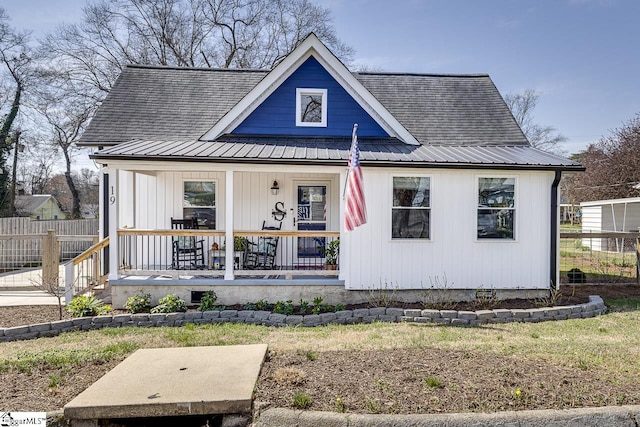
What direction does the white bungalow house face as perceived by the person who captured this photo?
facing the viewer

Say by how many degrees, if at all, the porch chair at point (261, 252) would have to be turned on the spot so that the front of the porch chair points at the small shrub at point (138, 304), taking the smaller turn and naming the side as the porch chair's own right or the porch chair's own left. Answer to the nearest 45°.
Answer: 0° — it already faces it

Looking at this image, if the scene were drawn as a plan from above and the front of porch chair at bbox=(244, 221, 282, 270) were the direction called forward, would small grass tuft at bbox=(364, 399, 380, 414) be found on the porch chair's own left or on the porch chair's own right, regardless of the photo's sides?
on the porch chair's own left

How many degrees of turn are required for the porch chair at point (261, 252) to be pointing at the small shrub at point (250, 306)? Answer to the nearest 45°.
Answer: approximately 45° to its left

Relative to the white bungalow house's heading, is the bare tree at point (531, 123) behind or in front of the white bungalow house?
behind

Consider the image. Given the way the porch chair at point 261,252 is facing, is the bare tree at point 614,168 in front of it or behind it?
behind

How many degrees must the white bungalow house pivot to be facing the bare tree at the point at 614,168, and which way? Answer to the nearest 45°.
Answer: approximately 135° to its left

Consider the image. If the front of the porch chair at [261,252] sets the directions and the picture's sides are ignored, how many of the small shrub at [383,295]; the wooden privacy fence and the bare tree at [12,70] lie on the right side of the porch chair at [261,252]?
2

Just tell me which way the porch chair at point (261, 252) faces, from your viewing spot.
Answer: facing the viewer and to the left of the viewer

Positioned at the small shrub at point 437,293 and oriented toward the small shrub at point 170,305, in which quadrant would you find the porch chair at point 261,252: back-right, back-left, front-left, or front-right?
front-right

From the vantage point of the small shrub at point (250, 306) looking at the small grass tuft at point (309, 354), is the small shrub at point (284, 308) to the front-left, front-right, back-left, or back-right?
front-left

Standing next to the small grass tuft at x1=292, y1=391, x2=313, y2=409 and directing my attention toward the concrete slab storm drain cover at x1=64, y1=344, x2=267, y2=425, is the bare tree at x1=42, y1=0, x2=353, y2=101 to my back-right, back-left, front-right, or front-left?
front-right

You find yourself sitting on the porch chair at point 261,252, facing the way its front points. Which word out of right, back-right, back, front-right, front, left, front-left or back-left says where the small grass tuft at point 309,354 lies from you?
front-left

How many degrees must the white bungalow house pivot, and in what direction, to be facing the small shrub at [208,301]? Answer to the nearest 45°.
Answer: approximately 45° to its right
